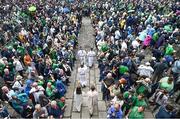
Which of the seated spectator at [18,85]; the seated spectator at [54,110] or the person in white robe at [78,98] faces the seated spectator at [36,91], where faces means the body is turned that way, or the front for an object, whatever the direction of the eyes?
the seated spectator at [18,85]

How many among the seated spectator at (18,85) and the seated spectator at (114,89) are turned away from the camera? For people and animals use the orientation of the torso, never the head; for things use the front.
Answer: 0

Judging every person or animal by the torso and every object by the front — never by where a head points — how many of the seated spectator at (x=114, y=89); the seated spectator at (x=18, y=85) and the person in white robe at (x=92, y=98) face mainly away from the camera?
1

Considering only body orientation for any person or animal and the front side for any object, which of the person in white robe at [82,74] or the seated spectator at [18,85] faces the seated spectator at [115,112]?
the seated spectator at [18,85]

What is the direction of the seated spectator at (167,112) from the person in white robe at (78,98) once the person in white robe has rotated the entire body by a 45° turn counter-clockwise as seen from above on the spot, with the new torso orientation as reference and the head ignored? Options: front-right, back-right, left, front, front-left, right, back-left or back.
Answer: back

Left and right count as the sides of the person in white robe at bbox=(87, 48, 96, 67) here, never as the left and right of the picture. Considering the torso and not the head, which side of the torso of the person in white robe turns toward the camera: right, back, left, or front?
back

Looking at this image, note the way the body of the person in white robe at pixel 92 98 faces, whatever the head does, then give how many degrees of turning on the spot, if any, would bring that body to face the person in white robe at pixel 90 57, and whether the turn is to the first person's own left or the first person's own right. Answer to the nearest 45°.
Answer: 0° — they already face them

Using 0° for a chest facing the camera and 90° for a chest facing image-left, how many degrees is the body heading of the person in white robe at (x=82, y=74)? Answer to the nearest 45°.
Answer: approximately 180°

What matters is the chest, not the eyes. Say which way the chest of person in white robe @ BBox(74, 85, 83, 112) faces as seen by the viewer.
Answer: away from the camera

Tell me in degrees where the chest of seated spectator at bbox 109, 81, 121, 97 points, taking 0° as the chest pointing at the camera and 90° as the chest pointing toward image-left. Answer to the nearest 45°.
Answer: approximately 45°
